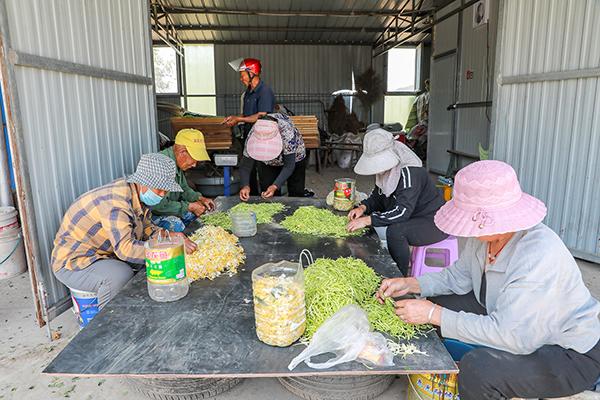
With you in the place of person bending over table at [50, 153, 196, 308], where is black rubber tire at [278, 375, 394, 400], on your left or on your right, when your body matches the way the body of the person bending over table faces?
on your right

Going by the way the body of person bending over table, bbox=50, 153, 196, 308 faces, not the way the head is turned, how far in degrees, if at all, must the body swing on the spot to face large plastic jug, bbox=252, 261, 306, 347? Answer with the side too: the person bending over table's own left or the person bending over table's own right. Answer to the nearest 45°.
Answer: approximately 45° to the person bending over table's own right

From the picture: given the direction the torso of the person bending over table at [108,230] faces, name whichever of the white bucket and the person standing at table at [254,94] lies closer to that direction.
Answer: the person standing at table

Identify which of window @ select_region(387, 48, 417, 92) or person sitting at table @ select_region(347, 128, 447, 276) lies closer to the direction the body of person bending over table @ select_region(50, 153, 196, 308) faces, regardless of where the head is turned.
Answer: the person sitting at table

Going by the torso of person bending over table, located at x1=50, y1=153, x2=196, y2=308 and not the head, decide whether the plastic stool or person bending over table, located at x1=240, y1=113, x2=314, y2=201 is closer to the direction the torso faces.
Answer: the plastic stool

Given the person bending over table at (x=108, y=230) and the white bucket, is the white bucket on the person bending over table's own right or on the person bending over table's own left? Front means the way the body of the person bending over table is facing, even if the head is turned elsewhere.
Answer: on the person bending over table's own left

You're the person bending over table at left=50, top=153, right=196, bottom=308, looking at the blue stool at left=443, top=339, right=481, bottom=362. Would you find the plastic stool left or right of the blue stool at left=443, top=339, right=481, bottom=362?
left

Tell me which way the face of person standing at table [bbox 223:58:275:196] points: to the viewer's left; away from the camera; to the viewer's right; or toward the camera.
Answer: to the viewer's left

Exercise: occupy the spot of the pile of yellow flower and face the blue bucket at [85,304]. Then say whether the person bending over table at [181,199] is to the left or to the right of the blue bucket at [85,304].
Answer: right

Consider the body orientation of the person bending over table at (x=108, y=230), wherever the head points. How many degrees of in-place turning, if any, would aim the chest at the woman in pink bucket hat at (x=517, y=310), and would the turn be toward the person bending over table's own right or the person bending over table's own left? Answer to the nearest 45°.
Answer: approximately 45° to the person bending over table's own right

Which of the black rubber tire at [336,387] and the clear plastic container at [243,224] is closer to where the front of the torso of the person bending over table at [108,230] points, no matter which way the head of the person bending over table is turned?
the clear plastic container

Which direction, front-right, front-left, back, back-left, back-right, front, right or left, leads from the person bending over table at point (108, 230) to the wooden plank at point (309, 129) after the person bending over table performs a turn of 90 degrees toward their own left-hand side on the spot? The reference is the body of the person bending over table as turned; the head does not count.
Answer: front-right

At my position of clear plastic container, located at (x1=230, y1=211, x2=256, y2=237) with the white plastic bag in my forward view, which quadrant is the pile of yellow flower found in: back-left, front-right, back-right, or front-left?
front-right

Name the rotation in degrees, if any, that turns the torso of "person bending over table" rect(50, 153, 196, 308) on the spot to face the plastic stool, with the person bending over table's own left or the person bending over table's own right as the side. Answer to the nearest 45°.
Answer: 0° — they already face it

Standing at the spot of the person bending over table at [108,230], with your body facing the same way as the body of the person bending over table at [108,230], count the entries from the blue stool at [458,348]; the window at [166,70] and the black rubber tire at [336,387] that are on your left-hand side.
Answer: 1

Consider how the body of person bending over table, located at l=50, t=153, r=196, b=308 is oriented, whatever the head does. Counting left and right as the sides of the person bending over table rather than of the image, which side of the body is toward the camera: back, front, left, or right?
right

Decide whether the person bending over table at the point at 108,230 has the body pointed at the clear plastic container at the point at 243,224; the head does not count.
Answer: yes

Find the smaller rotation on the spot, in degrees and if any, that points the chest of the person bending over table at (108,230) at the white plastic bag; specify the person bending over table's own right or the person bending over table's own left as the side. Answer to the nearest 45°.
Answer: approximately 45° to the person bending over table's own right
